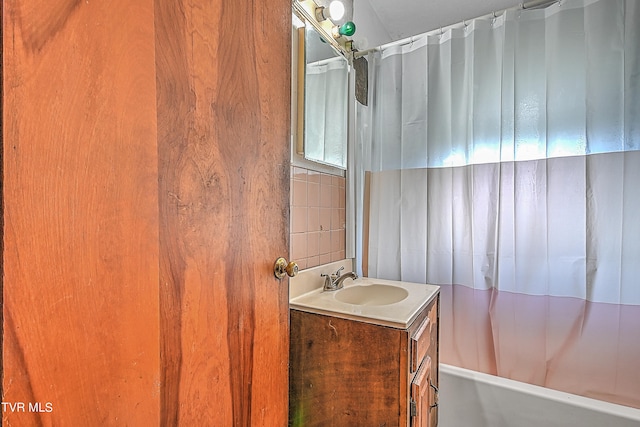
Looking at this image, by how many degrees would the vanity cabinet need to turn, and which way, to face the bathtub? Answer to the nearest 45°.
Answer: approximately 45° to its left

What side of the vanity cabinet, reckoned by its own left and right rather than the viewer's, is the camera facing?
right

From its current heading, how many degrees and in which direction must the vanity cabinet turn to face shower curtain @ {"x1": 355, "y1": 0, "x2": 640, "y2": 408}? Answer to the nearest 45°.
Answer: approximately 45° to its left

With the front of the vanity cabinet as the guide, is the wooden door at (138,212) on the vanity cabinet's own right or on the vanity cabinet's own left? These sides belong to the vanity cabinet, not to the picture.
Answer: on the vanity cabinet's own right
